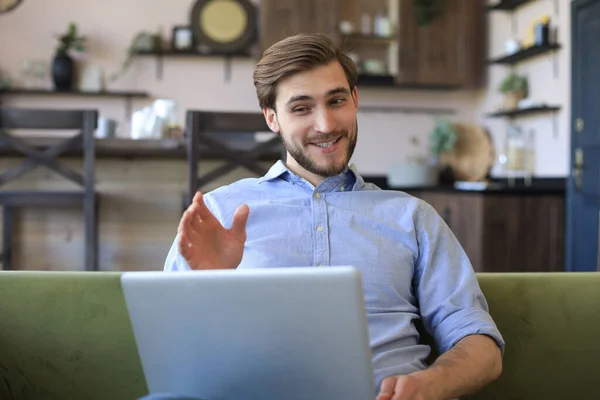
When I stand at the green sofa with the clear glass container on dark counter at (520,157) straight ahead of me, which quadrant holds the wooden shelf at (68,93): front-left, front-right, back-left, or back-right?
front-left

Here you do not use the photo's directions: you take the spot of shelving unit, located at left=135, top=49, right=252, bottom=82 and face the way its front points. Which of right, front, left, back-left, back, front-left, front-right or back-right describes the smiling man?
front

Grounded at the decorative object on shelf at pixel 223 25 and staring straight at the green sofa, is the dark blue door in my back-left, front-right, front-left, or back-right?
front-left

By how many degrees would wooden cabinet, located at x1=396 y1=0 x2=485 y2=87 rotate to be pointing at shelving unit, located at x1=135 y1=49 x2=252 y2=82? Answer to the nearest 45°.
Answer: approximately 90° to its right

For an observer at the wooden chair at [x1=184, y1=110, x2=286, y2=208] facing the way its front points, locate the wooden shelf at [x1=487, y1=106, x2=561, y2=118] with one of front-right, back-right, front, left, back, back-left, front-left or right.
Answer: front-right

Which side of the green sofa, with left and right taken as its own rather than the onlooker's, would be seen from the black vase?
back

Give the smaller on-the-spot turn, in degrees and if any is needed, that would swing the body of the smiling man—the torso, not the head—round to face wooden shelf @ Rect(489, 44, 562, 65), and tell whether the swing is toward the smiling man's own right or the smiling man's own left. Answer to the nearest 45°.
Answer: approximately 180°

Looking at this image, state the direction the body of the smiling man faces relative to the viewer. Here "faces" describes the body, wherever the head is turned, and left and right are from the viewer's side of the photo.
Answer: facing the viewer

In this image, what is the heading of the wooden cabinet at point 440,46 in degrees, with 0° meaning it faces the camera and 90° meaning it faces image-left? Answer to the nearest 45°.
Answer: approximately 0°

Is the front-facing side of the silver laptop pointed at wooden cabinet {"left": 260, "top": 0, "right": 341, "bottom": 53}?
yes

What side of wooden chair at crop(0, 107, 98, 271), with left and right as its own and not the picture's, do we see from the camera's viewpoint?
back

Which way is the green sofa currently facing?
toward the camera

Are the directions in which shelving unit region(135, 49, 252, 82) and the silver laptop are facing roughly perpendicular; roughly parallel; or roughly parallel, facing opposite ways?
roughly parallel, facing opposite ways

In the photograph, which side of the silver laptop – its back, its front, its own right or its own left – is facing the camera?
back

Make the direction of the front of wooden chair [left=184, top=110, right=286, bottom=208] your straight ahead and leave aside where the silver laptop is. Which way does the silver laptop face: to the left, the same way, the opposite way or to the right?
the same way

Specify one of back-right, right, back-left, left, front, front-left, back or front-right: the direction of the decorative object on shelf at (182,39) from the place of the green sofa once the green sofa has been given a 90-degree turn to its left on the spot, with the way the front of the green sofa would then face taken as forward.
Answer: left
